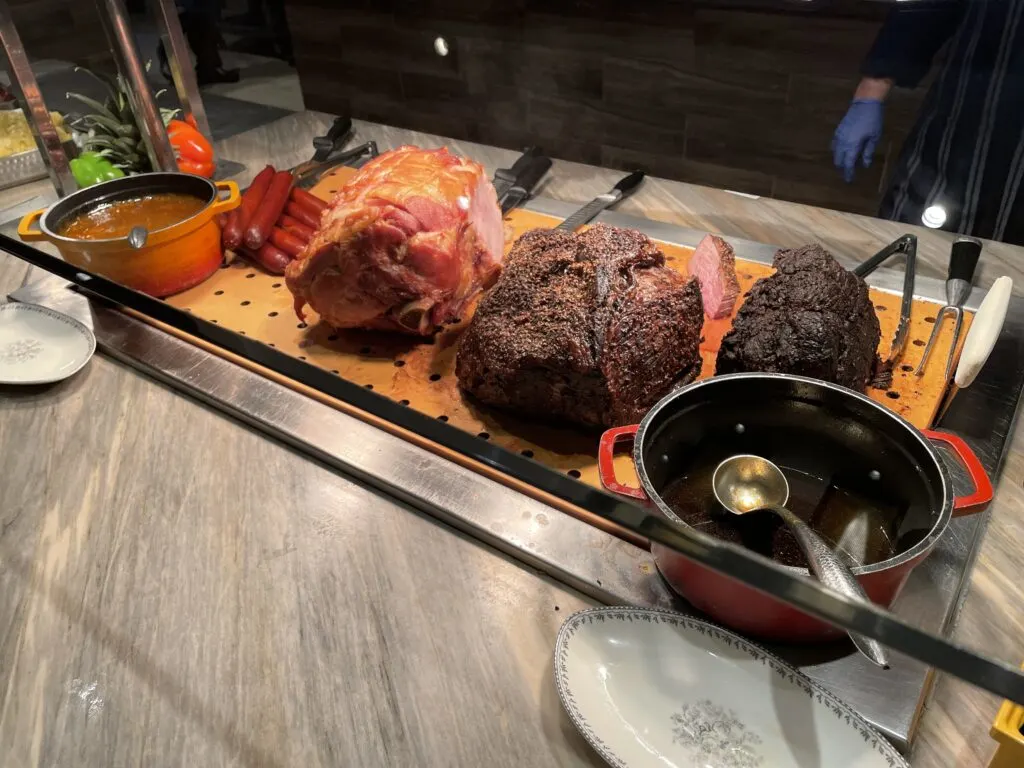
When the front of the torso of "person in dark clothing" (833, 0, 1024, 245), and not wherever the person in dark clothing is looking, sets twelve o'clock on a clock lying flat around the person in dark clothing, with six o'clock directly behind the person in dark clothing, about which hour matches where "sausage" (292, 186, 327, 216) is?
The sausage is roughly at 2 o'clock from the person in dark clothing.

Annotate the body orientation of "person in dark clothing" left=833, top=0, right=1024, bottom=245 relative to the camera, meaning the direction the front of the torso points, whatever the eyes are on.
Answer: toward the camera

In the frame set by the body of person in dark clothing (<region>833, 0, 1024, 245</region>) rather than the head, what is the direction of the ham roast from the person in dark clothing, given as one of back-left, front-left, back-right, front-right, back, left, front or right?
front-right

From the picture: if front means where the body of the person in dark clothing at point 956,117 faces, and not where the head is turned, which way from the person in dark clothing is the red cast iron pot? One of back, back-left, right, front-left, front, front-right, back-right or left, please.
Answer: front

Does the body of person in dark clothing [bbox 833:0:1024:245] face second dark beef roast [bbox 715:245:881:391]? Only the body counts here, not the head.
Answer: yes

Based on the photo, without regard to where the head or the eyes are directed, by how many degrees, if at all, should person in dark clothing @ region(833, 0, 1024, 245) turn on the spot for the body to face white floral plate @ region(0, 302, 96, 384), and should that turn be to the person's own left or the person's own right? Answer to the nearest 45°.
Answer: approximately 45° to the person's own right

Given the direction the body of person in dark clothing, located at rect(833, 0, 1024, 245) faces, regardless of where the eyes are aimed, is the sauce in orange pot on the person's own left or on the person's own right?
on the person's own right

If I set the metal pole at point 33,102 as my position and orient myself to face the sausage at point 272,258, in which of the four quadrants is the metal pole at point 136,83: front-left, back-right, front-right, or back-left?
front-left
